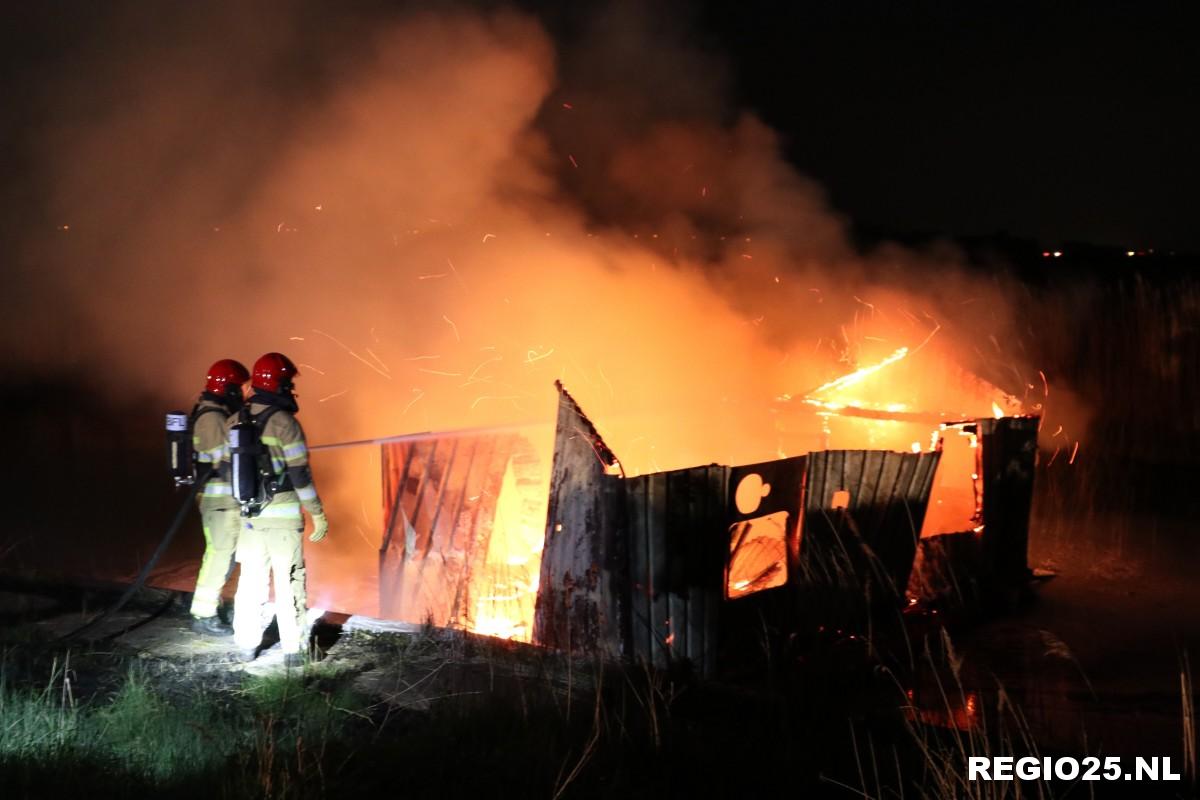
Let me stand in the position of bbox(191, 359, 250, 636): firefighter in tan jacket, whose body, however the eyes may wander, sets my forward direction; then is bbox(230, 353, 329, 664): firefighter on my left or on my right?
on my right

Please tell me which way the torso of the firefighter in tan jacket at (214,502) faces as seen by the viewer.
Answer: to the viewer's right

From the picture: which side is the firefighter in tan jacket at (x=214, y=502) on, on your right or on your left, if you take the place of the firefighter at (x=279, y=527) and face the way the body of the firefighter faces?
on your left

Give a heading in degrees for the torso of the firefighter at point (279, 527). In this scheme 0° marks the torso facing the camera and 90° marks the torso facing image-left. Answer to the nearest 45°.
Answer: approximately 225°
